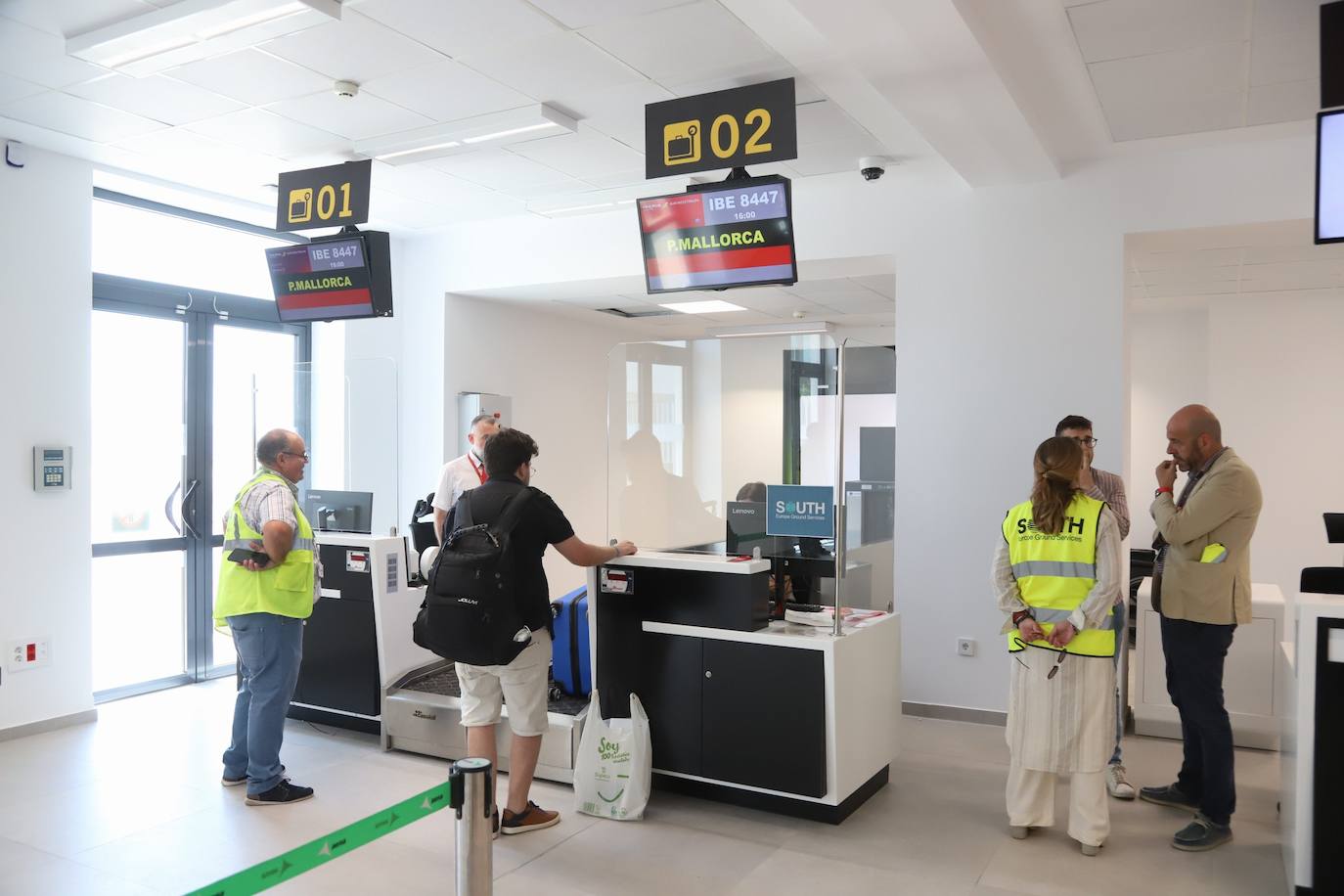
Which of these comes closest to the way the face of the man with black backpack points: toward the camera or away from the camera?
away from the camera

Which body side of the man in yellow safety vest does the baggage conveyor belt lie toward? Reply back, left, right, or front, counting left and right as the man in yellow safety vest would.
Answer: front

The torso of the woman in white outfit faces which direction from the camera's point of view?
away from the camera

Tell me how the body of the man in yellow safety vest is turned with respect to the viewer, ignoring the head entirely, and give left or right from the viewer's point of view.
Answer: facing to the right of the viewer

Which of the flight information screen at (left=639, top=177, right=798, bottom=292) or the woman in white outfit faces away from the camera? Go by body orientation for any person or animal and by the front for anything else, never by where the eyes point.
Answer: the woman in white outfit

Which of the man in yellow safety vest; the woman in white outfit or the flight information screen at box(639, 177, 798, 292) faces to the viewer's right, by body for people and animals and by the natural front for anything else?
the man in yellow safety vest

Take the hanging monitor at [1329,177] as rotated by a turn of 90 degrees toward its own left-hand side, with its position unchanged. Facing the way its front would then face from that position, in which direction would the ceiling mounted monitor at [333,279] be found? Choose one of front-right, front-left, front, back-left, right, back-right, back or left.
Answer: back-right

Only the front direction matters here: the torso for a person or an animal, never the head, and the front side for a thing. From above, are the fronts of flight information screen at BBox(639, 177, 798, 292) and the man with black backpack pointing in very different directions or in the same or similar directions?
very different directions

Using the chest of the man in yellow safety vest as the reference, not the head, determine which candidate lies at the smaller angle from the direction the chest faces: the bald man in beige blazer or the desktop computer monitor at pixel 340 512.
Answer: the bald man in beige blazer

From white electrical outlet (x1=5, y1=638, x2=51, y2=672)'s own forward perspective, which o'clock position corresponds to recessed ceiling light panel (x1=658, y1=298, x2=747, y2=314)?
The recessed ceiling light panel is roughly at 10 o'clock from the white electrical outlet.

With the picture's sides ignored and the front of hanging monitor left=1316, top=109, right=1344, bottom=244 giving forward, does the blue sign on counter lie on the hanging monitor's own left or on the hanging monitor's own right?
on the hanging monitor's own right

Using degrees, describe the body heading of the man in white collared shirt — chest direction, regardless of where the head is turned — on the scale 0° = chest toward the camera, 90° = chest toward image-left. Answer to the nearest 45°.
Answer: approximately 315°

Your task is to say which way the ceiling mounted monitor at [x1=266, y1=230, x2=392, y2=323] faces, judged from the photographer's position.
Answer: facing the viewer and to the left of the viewer

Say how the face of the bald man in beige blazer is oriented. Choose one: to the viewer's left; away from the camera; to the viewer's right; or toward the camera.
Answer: to the viewer's left

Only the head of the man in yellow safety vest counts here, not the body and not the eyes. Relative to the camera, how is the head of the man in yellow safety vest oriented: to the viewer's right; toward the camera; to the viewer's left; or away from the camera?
to the viewer's right

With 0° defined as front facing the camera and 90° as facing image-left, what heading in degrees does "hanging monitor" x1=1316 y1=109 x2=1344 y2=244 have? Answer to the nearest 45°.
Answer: approximately 45°

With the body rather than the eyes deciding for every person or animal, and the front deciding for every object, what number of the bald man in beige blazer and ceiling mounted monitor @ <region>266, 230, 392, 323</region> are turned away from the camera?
0
